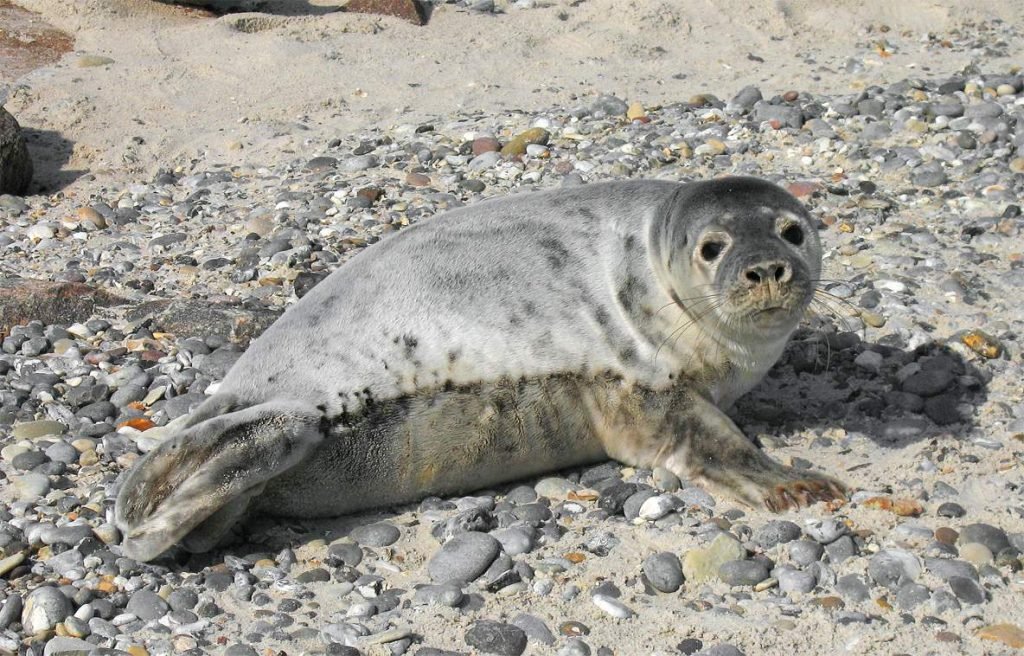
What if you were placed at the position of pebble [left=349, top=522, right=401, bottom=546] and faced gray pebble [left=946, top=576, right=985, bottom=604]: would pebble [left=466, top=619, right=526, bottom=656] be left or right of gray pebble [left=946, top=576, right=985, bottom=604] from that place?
right

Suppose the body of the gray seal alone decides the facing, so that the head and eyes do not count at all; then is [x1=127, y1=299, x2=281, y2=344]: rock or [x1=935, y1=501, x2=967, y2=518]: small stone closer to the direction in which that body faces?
the small stone

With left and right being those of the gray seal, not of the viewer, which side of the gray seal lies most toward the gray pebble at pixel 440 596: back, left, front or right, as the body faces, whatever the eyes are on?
right

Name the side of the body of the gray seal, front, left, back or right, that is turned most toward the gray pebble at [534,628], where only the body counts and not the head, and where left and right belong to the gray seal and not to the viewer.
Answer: right

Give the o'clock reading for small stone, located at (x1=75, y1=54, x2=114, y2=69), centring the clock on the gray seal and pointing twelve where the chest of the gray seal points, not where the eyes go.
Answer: The small stone is roughly at 8 o'clock from the gray seal.

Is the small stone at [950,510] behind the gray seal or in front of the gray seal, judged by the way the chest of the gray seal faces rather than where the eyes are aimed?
in front

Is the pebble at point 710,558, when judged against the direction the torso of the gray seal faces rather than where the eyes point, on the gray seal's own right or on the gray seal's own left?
on the gray seal's own right

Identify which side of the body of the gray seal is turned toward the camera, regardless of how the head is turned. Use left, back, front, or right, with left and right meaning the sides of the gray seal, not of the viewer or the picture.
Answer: right

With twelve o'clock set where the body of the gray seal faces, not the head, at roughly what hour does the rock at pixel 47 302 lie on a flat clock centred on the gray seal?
The rock is roughly at 7 o'clock from the gray seal.

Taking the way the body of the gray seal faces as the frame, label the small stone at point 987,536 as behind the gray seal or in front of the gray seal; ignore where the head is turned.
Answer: in front

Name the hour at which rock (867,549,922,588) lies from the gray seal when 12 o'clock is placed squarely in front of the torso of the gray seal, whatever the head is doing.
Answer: The rock is roughly at 1 o'clock from the gray seal.

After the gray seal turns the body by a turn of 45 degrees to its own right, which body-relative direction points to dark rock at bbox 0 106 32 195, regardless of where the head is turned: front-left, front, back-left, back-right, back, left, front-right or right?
back
